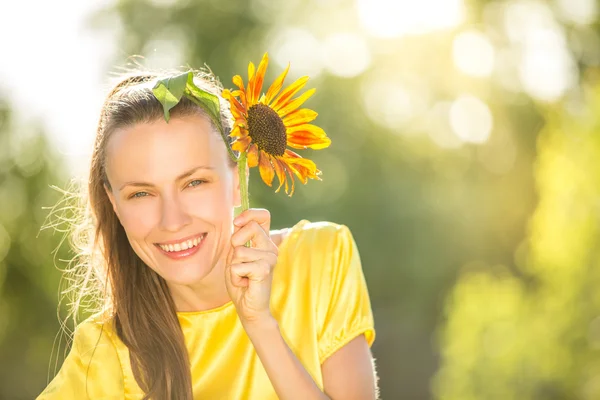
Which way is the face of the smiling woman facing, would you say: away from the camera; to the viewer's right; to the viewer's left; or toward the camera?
toward the camera

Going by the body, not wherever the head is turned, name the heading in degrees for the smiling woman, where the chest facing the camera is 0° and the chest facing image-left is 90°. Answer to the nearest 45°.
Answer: approximately 0°
